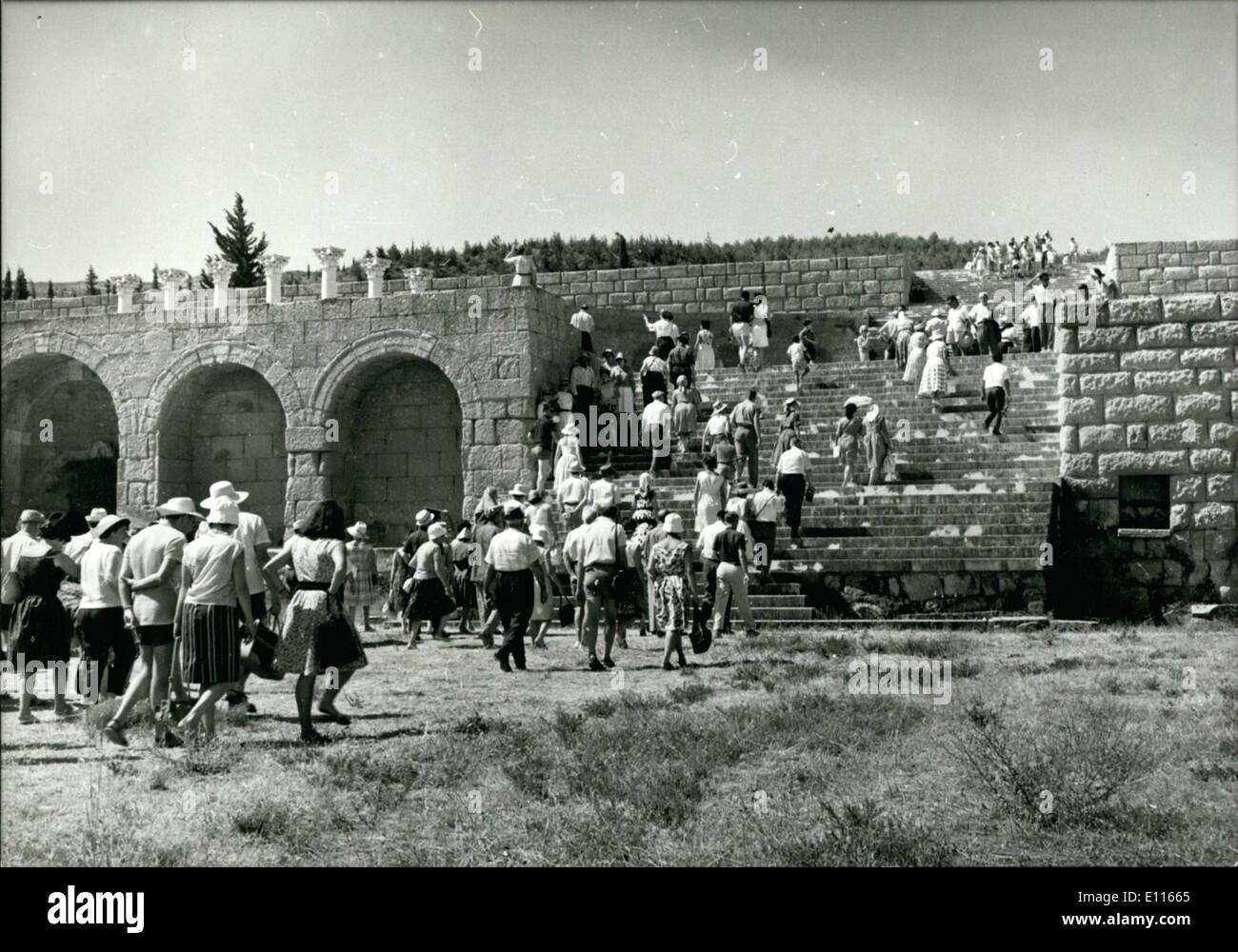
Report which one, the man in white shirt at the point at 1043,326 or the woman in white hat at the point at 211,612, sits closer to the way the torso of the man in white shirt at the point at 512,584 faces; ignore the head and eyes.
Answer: the man in white shirt

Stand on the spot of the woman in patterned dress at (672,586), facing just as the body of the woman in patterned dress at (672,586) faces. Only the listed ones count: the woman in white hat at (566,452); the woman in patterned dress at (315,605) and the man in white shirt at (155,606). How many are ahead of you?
1

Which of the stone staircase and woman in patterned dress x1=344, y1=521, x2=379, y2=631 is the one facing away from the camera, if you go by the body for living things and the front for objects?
the woman in patterned dress

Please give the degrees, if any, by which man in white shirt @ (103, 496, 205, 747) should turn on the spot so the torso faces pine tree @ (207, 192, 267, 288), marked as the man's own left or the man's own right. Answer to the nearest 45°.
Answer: approximately 45° to the man's own left

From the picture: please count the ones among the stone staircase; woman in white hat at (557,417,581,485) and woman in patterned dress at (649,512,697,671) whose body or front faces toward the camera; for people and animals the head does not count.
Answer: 1

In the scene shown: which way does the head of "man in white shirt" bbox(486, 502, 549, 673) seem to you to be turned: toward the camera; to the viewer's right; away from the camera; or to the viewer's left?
away from the camera

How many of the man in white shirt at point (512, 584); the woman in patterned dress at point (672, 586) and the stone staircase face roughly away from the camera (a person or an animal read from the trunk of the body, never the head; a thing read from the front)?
2

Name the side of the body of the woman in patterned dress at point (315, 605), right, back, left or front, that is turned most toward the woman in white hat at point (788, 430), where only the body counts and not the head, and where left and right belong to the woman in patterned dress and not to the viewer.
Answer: front

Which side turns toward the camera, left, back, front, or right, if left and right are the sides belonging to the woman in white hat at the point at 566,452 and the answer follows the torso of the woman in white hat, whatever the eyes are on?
back

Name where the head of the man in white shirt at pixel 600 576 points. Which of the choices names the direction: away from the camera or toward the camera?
away from the camera

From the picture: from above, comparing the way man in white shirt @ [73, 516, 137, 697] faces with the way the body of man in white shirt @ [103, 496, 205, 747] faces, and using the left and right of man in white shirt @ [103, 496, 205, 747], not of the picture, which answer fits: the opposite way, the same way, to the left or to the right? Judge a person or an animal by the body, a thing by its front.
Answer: the same way

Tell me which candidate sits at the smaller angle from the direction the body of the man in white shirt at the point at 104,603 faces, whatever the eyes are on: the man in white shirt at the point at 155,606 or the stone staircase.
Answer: the stone staircase

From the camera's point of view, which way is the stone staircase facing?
toward the camera

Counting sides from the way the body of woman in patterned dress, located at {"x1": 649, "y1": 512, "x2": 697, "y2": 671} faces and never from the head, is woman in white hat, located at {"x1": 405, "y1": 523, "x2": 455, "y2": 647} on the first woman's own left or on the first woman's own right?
on the first woman's own left
